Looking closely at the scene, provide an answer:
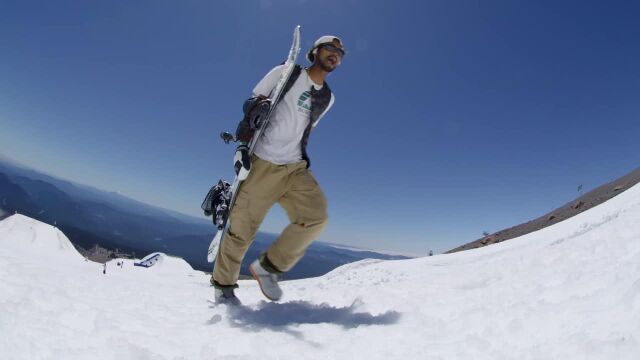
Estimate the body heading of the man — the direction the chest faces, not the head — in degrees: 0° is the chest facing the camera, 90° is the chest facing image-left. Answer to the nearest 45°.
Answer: approximately 315°
